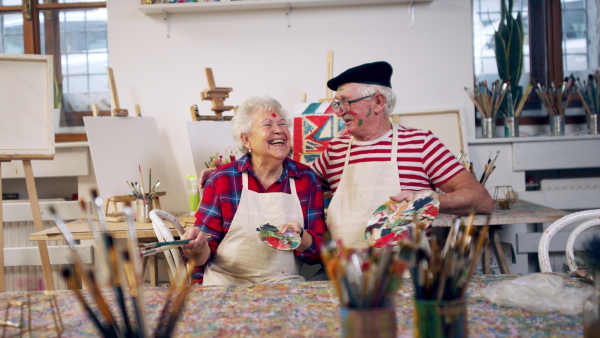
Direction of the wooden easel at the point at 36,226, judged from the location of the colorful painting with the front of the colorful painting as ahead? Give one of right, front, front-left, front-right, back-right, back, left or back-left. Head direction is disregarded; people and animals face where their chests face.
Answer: right

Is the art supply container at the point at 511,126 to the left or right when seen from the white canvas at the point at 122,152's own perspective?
on its left

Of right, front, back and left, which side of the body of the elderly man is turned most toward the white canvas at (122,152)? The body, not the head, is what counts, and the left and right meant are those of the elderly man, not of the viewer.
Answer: right

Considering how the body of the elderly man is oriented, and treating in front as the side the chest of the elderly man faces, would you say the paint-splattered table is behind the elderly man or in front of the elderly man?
in front

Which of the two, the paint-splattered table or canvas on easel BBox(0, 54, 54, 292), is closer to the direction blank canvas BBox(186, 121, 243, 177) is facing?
the paint-splattered table

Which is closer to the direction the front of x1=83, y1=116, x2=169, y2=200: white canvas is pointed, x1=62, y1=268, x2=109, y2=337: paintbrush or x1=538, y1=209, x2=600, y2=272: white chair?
the paintbrush

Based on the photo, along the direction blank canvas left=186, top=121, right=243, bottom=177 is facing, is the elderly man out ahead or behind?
ahead

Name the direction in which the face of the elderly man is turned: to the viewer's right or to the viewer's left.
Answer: to the viewer's left

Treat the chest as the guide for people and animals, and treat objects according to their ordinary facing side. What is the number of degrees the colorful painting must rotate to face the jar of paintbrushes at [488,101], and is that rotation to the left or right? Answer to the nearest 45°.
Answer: approximately 90° to its left

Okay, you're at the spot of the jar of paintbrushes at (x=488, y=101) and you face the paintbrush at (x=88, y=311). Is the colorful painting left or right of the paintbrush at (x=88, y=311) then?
right

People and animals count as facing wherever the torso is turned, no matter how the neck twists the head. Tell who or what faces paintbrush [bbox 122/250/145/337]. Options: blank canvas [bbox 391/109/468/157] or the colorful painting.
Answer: the colorful painting

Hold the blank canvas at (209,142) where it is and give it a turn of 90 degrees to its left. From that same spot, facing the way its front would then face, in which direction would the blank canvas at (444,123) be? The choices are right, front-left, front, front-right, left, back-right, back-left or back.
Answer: front
